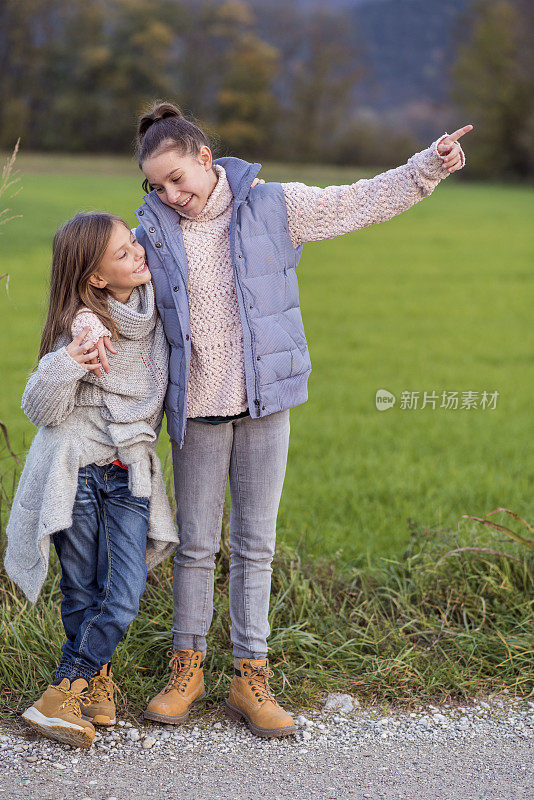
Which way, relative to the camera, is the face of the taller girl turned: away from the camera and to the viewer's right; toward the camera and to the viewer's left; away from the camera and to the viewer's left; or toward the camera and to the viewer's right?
toward the camera and to the viewer's left

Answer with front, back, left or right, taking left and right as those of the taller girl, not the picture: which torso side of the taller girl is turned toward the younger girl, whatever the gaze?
right

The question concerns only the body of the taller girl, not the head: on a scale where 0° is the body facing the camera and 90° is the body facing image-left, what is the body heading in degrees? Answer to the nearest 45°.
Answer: approximately 0°
